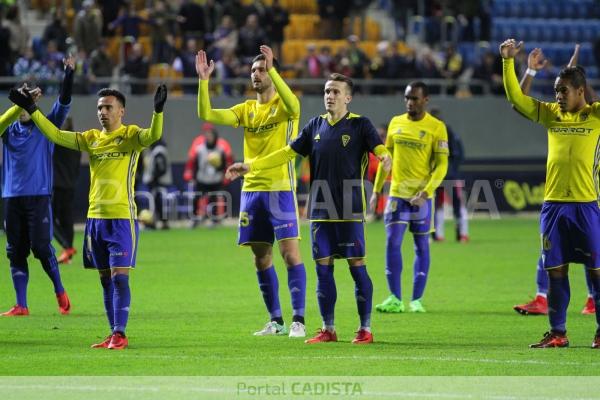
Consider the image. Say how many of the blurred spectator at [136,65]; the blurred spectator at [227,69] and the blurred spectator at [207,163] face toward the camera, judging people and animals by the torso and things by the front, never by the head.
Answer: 3

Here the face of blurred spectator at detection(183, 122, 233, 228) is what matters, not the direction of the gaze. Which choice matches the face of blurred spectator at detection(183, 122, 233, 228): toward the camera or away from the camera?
toward the camera

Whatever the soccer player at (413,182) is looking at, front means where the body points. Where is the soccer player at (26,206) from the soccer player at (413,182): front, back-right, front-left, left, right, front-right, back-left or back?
front-right

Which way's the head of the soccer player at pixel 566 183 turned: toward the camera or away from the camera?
toward the camera

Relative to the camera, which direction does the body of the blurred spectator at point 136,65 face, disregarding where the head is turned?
toward the camera

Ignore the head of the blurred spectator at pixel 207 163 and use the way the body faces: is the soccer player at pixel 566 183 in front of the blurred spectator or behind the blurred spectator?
in front

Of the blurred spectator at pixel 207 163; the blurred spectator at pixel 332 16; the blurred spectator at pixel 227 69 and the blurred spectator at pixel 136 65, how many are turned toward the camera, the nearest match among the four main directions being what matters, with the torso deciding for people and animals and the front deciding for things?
4

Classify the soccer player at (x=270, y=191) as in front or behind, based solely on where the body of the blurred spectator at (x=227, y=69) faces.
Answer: in front

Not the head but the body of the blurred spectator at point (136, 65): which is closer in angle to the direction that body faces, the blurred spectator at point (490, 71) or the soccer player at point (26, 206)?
the soccer player

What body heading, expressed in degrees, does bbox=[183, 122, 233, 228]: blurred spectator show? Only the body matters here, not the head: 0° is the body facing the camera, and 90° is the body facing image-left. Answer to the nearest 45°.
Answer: approximately 0°

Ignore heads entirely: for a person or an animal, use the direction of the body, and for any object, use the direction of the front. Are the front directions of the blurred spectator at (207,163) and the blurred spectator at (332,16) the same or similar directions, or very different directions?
same or similar directions

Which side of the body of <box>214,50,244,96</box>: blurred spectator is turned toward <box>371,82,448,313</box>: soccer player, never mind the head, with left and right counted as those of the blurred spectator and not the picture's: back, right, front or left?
front

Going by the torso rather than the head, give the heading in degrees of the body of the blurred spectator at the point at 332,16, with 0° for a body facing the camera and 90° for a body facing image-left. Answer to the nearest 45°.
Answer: approximately 0°

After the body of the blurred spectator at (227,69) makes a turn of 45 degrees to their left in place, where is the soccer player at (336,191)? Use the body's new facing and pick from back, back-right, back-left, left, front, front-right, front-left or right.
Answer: front-right

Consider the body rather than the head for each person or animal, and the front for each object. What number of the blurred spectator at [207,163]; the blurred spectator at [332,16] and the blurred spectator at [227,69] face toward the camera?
3

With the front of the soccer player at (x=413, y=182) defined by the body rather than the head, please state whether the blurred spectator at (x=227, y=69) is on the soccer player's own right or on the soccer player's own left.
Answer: on the soccer player's own right

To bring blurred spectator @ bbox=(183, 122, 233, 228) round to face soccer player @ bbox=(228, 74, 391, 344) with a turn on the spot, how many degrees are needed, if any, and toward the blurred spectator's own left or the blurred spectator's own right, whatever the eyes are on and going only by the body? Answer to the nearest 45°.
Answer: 0° — they already face them

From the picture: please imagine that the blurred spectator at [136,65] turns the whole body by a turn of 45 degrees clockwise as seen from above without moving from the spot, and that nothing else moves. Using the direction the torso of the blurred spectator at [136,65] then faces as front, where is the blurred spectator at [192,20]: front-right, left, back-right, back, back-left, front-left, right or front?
back

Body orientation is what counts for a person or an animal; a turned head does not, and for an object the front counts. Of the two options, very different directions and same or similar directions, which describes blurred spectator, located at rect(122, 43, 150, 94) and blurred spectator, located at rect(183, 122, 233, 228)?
same or similar directions
